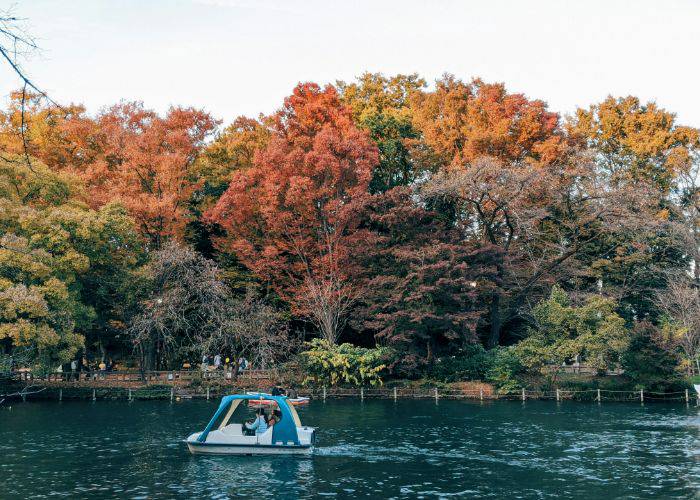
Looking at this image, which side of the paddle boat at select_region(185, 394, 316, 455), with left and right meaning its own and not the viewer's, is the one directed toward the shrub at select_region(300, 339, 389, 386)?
right

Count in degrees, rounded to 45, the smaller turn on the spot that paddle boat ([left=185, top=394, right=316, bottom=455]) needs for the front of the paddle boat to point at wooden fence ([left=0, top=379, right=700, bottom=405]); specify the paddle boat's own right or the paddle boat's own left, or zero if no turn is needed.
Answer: approximately 90° to the paddle boat's own right

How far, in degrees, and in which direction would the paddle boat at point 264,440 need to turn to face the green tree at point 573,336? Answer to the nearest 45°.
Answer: approximately 135° to its right

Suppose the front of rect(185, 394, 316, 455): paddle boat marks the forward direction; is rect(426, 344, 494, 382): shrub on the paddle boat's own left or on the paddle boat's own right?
on the paddle boat's own right

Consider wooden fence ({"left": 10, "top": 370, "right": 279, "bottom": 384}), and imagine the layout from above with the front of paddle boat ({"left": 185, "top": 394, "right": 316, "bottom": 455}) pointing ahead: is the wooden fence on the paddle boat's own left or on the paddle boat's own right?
on the paddle boat's own right

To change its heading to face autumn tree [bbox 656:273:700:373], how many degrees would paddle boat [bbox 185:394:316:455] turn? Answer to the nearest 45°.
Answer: approximately 135° to its right

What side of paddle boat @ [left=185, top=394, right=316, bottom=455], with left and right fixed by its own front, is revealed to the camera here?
left
